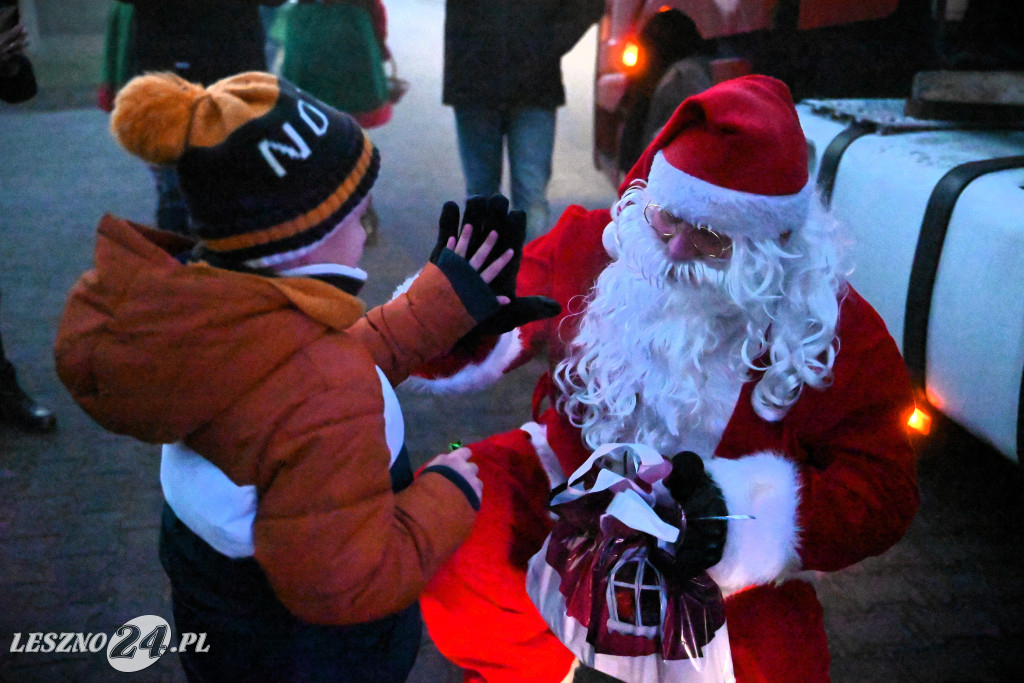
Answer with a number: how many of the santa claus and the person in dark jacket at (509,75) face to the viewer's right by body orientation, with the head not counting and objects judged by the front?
0

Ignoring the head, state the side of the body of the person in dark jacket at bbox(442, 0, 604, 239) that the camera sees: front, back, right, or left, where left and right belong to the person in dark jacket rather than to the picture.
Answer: front

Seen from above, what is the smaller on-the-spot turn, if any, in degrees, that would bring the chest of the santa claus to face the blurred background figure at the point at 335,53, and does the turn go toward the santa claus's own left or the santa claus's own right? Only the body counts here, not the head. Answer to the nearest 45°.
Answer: approximately 90° to the santa claus's own right

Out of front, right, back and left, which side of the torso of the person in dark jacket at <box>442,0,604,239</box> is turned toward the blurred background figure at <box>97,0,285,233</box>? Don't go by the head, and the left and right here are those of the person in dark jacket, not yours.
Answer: right

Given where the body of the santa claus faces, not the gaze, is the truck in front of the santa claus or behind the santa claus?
behind

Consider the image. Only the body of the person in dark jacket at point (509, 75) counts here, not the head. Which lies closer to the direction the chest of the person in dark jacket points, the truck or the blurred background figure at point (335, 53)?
the truck

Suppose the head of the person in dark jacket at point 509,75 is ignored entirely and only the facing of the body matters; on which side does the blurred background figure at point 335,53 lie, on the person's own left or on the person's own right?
on the person's own right

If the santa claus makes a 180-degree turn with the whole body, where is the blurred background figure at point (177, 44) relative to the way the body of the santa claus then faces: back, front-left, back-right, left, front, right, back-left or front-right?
left
